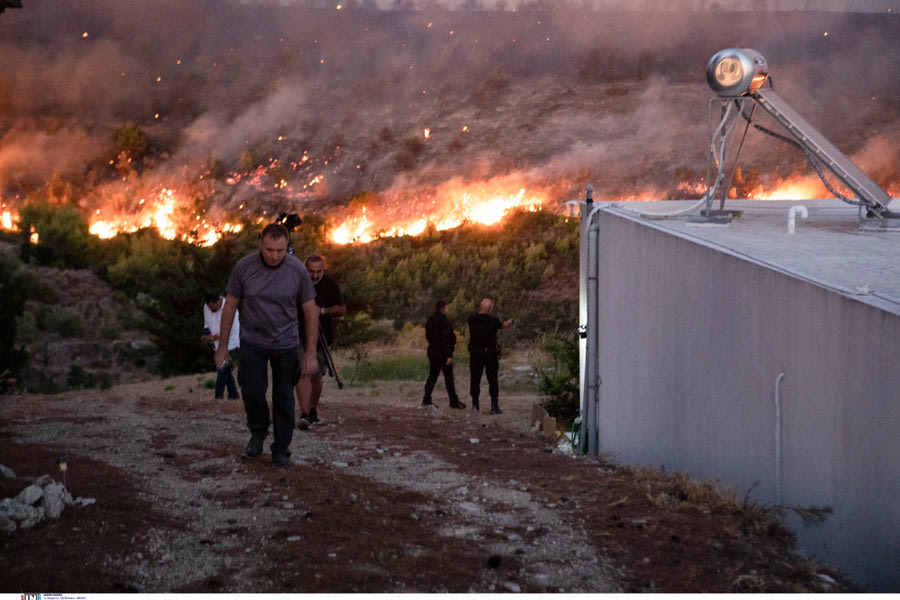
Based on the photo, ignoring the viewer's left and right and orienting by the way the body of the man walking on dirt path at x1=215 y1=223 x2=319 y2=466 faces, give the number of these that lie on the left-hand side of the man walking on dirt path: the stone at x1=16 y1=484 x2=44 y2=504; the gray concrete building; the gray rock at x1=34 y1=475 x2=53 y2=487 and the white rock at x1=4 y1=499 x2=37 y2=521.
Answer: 1

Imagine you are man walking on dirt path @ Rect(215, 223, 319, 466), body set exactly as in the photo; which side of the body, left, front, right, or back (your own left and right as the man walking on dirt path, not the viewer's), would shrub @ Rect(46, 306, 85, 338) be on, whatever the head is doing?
back

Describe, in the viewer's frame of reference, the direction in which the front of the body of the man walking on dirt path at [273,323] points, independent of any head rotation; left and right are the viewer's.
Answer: facing the viewer

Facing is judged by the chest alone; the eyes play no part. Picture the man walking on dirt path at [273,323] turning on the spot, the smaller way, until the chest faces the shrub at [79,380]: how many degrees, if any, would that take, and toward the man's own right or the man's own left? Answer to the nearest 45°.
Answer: approximately 180°

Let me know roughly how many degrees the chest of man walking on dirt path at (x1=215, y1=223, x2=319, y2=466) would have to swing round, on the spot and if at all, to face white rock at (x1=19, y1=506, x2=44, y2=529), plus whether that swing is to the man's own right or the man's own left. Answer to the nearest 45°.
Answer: approximately 45° to the man's own right

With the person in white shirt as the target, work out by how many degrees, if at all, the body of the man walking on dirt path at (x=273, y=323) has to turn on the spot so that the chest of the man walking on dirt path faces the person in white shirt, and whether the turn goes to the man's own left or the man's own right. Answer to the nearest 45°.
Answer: approximately 180°

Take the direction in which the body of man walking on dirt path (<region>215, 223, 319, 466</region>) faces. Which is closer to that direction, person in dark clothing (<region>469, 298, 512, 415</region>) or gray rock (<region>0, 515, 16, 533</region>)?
the gray rock

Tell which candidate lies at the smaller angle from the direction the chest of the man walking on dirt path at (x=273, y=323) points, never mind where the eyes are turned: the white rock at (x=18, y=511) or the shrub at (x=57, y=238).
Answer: the white rock

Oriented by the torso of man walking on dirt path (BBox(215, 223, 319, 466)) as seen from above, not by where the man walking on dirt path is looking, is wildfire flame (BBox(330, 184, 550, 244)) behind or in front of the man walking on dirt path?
behind

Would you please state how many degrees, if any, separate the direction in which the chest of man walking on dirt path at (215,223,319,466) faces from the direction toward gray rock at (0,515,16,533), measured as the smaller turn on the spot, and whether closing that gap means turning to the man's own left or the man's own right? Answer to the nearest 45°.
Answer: approximately 45° to the man's own right

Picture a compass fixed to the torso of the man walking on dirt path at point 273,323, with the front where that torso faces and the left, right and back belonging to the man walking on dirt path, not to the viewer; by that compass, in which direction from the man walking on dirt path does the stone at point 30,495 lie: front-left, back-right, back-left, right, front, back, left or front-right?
front-right

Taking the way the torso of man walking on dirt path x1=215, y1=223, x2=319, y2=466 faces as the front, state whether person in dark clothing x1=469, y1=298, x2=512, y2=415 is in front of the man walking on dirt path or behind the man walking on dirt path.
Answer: behind

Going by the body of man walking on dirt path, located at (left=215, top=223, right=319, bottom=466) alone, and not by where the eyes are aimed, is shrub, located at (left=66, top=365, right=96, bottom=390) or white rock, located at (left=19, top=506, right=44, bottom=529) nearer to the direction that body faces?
the white rock

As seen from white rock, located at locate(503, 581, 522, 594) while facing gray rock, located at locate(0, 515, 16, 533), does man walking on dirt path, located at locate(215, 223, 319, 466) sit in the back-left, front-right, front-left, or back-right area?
front-right

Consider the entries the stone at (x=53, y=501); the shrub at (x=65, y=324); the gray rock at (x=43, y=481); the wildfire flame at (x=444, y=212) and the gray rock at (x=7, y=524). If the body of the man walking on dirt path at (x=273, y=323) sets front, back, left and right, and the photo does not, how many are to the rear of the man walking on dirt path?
2

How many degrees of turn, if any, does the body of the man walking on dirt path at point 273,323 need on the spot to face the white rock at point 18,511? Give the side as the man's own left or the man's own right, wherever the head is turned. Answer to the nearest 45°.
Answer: approximately 45° to the man's own right

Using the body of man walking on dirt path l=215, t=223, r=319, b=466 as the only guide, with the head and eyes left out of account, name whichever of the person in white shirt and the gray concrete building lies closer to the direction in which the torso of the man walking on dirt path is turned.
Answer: the gray concrete building
